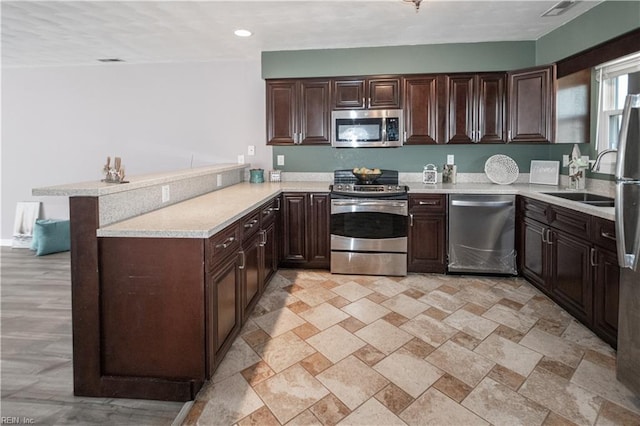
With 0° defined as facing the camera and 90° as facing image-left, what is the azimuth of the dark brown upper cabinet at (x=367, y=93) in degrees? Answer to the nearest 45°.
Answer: approximately 0°

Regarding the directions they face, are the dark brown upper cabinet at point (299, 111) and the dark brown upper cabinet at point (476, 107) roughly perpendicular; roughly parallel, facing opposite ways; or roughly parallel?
roughly parallel

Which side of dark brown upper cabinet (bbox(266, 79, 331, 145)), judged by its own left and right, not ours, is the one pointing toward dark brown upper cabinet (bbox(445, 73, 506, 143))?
left

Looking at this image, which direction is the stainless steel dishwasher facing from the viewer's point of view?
toward the camera

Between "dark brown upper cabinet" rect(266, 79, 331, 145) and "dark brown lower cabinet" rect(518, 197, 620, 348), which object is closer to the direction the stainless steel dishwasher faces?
the dark brown lower cabinet

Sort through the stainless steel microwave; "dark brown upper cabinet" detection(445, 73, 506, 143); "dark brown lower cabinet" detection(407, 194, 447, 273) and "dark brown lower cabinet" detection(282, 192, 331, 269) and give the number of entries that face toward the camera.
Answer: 4

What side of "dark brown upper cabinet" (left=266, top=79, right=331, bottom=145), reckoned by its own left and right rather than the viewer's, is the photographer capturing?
front

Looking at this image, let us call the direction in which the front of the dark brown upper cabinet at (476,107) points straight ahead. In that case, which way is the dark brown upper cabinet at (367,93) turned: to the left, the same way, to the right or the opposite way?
the same way

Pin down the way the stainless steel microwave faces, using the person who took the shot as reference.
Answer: facing the viewer

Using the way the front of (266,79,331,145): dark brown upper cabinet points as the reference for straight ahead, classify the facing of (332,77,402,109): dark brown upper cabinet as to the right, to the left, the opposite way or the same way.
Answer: the same way
